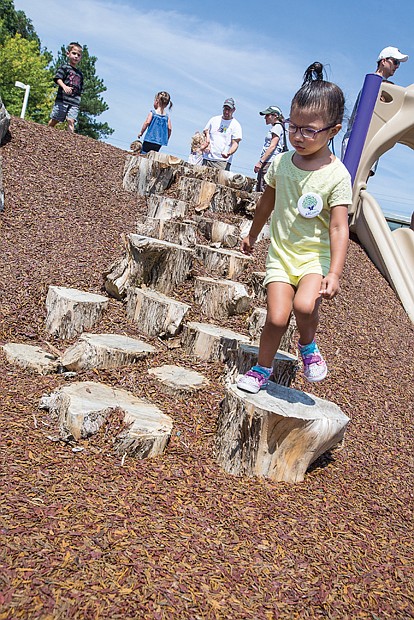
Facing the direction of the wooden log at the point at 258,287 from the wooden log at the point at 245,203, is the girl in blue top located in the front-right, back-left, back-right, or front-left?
back-right

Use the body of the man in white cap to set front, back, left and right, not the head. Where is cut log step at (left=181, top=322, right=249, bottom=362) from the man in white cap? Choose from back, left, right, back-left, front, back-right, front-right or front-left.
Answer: right

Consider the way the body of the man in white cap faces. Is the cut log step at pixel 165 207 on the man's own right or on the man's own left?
on the man's own right

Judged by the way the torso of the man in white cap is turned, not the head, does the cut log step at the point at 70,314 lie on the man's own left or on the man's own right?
on the man's own right
